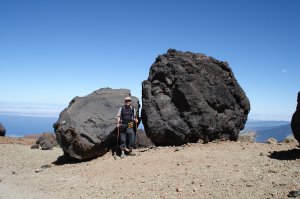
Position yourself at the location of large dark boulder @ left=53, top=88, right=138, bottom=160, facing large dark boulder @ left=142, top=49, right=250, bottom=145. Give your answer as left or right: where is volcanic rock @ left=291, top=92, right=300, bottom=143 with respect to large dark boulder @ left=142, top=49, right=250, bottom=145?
right

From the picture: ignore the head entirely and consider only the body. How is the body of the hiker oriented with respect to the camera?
toward the camera

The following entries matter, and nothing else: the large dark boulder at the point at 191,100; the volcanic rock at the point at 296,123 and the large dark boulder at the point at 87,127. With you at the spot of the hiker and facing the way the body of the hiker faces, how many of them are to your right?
1

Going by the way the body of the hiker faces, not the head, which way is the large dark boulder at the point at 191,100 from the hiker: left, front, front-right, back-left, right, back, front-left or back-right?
left

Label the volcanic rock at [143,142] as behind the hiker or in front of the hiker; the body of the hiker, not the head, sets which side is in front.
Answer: behind

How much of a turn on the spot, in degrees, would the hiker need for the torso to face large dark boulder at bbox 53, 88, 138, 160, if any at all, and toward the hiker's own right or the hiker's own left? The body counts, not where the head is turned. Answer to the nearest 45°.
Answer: approximately 90° to the hiker's own right
